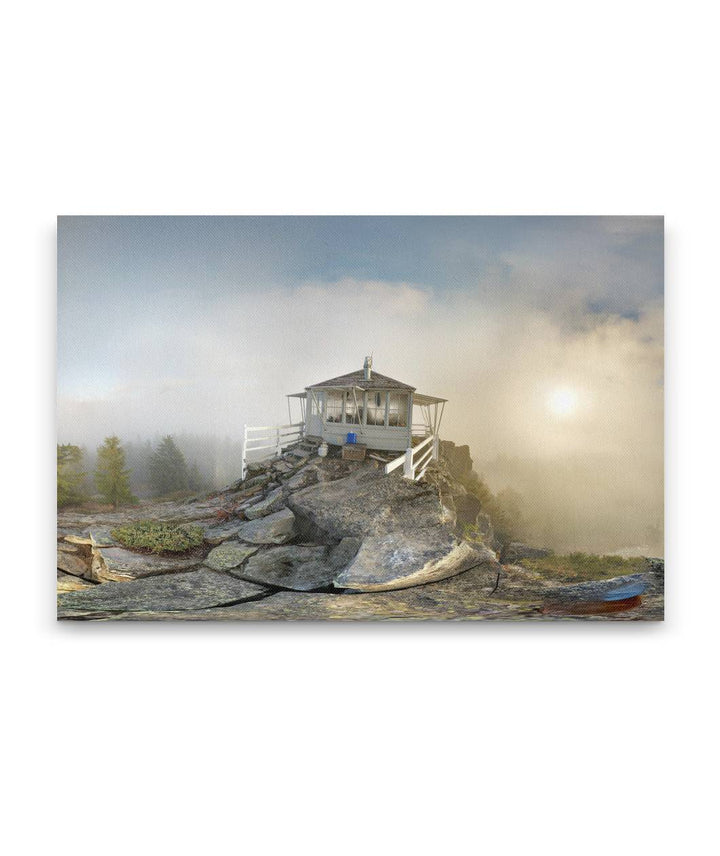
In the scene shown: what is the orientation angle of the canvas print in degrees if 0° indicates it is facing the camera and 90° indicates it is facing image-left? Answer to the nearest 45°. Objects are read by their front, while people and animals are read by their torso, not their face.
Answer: approximately 0°
